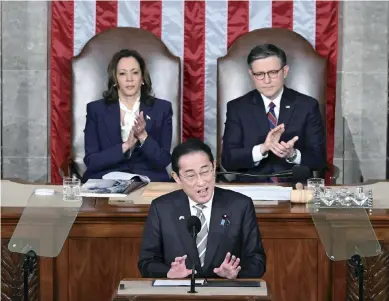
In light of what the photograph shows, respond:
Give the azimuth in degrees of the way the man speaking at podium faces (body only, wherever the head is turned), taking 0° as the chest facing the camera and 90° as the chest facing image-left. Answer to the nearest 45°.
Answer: approximately 0°

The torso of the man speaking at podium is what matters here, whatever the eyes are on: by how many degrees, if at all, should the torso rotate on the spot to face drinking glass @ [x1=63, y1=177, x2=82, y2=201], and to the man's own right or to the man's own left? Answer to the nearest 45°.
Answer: approximately 135° to the man's own right
